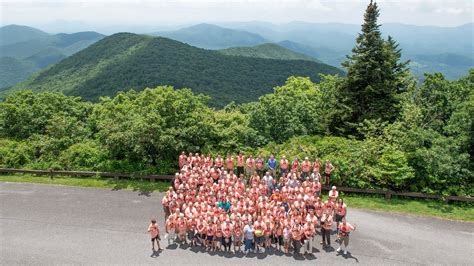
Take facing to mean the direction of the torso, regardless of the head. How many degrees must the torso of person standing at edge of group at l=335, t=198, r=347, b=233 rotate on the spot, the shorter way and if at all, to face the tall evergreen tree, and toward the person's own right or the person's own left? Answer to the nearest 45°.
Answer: approximately 180°

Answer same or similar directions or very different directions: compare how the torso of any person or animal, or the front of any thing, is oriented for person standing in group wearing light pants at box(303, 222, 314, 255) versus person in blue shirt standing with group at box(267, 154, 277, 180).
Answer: same or similar directions

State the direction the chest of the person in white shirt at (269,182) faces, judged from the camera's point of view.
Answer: toward the camera

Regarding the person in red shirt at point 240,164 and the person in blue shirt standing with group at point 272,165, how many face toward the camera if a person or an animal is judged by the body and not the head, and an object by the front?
2

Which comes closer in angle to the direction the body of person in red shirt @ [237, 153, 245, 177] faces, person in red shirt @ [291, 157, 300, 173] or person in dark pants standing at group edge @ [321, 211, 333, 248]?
the person in dark pants standing at group edge

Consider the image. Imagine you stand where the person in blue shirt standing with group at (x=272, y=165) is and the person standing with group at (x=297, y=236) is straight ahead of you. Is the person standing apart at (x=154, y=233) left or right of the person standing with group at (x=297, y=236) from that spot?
right

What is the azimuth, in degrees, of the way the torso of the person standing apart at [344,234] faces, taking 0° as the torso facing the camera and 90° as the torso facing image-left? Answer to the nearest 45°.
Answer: approximately 0°

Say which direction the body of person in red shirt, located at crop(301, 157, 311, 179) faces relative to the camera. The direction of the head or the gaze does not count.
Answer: toward the camera

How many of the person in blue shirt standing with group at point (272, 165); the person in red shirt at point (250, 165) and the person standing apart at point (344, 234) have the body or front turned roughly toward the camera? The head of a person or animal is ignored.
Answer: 3

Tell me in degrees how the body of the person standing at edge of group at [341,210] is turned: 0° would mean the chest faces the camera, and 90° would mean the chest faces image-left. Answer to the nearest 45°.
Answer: approximately 0°

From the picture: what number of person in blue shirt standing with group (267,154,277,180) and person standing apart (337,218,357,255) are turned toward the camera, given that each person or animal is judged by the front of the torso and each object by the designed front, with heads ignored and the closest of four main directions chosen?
2

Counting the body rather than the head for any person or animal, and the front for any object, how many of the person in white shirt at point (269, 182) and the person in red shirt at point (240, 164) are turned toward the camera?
2

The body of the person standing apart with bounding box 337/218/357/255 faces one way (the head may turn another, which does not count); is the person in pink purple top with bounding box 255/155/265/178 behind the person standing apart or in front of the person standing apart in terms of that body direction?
behind

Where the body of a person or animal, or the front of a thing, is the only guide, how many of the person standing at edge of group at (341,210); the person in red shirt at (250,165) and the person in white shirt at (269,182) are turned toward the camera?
3

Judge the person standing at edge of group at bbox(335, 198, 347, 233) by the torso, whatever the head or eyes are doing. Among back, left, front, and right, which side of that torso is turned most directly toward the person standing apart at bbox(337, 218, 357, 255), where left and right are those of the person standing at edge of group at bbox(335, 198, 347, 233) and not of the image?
front
